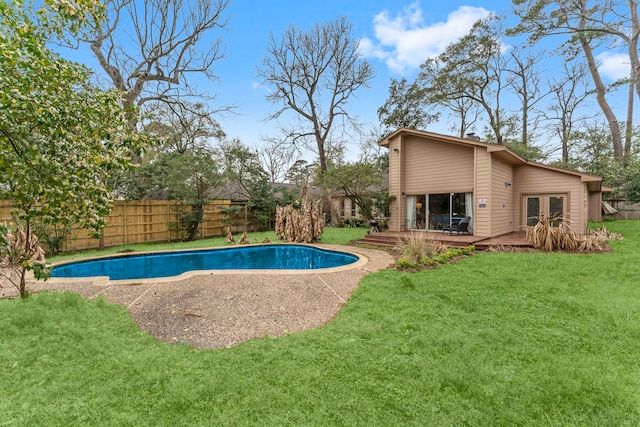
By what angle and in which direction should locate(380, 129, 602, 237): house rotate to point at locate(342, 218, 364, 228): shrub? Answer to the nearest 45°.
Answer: approximately 135° to its right

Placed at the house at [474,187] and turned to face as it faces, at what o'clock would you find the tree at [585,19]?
The tree is roughly at 7 o'clock from the house.

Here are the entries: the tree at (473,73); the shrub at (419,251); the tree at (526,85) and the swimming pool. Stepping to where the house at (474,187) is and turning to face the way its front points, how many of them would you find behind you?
2

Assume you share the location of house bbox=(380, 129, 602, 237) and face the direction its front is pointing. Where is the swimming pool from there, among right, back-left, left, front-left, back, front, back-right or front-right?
front-right

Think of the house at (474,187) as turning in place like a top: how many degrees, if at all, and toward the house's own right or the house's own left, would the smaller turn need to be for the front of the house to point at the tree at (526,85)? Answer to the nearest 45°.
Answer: approximately 180°

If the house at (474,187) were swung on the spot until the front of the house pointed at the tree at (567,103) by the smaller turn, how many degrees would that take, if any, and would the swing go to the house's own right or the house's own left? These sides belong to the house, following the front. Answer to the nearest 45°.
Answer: approximately 180°

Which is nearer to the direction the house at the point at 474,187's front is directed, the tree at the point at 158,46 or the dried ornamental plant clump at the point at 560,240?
the dried ornamental plant clump

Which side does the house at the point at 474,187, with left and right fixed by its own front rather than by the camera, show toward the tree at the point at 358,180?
right

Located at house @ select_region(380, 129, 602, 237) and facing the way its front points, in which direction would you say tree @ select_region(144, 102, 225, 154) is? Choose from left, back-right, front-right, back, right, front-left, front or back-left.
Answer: right

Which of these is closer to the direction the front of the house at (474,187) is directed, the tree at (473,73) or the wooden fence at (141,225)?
the wooden fence

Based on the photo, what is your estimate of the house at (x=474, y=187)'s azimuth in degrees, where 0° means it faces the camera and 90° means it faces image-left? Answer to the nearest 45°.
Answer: approximately 0°

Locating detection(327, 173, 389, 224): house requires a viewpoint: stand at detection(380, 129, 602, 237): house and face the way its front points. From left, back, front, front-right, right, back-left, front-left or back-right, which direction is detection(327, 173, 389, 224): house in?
back-right

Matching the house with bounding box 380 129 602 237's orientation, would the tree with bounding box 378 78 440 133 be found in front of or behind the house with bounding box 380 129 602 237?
behind
